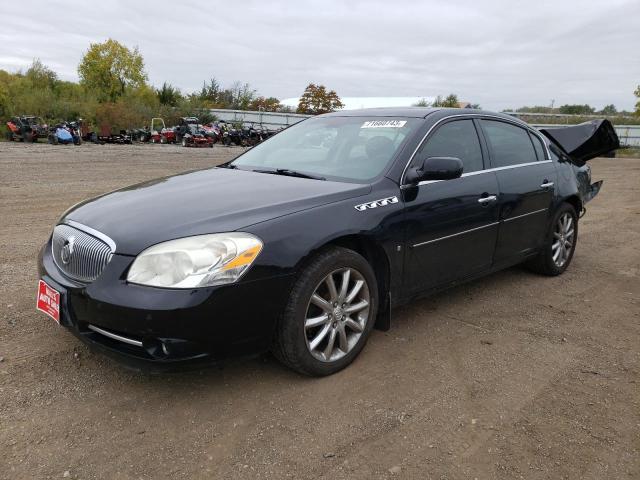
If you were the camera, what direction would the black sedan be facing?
facing the viewer and to the left of the viewer

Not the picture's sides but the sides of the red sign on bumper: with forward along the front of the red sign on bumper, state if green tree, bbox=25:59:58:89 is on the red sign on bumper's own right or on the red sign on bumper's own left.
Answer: on the red sign on bumper's own right

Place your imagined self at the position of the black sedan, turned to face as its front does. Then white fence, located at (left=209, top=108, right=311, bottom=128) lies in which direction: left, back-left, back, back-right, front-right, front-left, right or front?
back-right

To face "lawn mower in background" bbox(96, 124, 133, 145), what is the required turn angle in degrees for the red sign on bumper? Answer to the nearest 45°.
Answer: approximately 135° to its right

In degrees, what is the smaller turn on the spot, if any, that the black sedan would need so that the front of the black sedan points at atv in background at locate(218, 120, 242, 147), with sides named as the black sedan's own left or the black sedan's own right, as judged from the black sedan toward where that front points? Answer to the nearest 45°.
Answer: approximately 135° to the black sedan's own right

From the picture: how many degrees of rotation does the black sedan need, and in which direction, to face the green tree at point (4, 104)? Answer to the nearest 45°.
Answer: approximately 90° to its right

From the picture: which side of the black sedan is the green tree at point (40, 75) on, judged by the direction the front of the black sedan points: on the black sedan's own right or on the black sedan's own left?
on the black sedan's own right

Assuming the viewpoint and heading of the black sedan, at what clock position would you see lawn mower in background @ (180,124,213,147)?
The lawn mower in background is roughly at 4 o'clock from the black sedan.

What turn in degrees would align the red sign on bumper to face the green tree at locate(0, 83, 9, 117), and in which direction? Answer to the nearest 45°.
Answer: approximately 135° to its right

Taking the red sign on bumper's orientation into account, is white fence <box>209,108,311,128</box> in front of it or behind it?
behind
